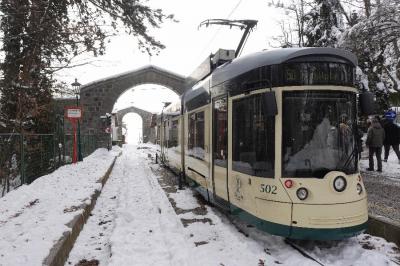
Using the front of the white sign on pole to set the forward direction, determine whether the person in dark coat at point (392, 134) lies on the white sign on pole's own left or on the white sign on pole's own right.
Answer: on the white sign on pole's own left

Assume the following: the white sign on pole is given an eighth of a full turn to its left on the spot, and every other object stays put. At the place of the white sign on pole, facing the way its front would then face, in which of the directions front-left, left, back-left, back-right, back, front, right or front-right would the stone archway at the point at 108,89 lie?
back-left

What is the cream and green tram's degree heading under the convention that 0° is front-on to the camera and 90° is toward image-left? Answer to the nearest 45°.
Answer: approximately 315°

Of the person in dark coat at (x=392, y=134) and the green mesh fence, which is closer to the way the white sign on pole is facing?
the green mesh fence

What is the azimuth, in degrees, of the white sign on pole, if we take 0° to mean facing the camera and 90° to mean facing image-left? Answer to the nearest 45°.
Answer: approximately 0°
